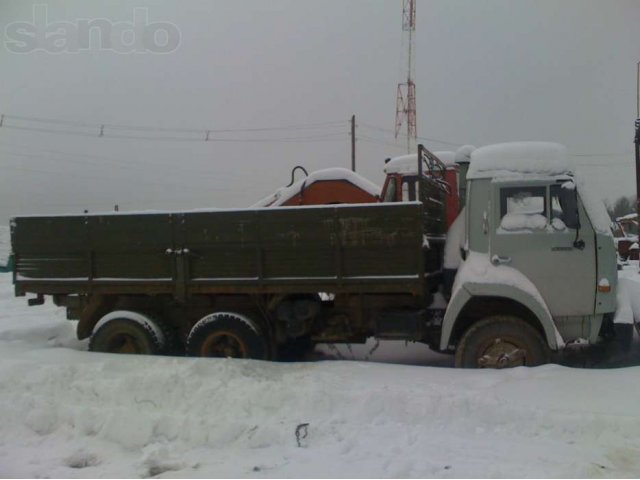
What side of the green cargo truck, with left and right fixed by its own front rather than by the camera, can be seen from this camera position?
right

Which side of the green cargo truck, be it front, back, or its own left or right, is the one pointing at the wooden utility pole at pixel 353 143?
left
